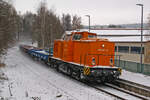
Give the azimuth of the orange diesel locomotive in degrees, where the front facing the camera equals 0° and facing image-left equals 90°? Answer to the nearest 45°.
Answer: approximately 315°

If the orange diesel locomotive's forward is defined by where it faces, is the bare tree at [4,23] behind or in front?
behind

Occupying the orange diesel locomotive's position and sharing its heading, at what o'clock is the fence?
The fence is roughly at 9 o'clock from the orange diesel locomotive.

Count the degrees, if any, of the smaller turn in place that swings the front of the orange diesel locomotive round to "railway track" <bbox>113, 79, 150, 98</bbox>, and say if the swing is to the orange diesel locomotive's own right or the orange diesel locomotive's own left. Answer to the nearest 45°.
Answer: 0° — it already faces it

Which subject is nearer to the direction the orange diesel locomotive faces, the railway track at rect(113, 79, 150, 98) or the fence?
the railway track
